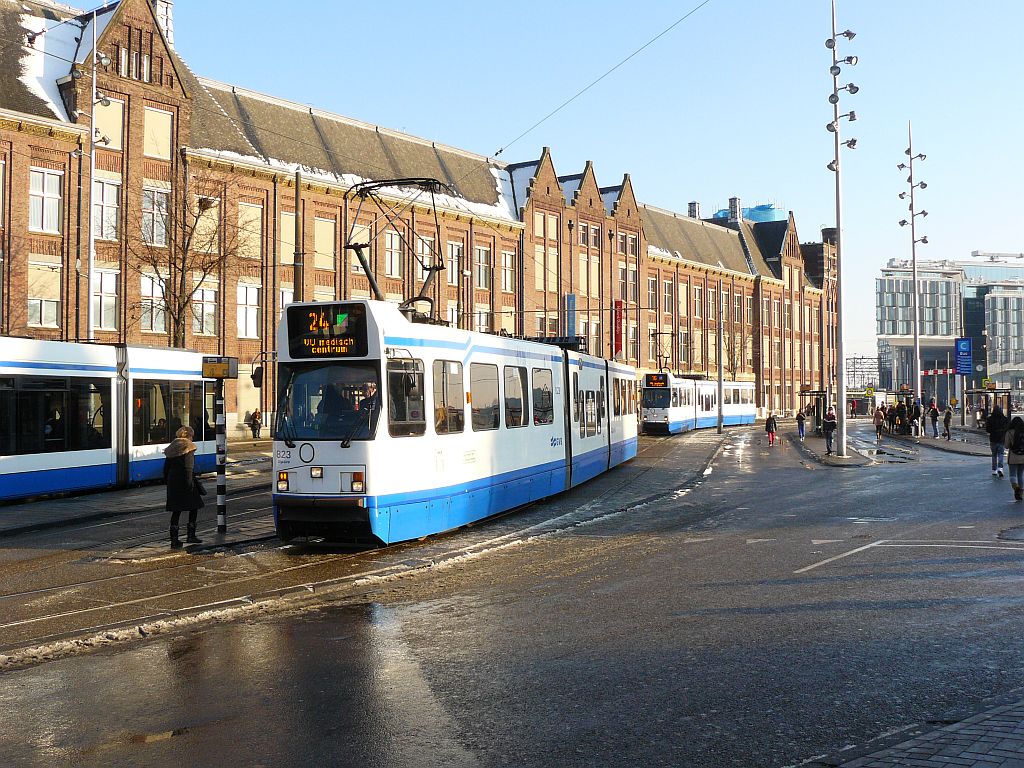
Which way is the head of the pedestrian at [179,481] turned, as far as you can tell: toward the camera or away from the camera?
away from the camera

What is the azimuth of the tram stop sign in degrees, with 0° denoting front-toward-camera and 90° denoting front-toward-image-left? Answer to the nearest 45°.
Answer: approximately 0°

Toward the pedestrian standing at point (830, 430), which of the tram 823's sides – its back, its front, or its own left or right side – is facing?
back

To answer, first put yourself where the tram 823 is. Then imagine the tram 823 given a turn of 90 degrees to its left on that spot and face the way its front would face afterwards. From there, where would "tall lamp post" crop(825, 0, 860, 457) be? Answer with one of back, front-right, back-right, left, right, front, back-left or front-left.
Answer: left

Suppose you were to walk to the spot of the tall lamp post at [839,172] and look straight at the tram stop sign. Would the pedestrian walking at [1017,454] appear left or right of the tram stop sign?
left

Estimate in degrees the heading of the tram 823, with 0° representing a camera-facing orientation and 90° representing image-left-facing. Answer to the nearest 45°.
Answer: approximately 45°

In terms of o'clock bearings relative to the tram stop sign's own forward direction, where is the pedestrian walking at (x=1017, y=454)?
The pedestrian walking is roughly at 9 o'clock from the tram stop sign.
